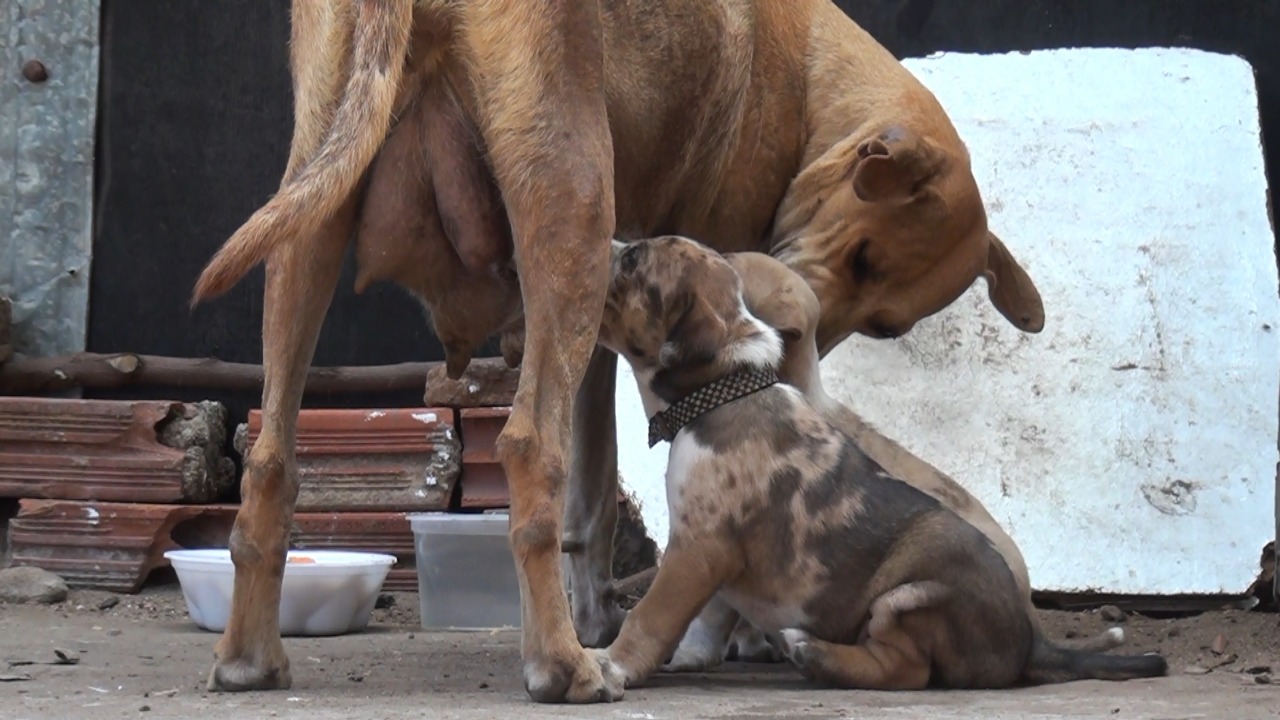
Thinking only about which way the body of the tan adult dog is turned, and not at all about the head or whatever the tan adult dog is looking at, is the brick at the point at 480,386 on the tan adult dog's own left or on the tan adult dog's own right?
on the tan adult dog's own left

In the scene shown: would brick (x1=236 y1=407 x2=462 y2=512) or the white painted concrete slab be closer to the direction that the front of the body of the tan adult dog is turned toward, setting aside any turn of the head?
the white painted concrete slab

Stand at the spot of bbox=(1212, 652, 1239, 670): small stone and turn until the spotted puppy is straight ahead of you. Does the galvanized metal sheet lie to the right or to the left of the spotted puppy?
right

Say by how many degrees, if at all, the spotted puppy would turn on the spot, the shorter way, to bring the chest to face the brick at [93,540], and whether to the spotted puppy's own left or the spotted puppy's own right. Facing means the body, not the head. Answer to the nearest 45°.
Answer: approximately 45° to the spotted puppy's own right

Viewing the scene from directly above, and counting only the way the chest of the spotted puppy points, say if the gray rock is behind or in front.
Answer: in front

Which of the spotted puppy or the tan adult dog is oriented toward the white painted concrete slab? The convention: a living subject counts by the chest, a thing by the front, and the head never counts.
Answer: the tan adult dog

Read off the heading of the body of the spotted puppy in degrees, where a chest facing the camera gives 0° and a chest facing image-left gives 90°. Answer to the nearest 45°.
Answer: approximately 90°

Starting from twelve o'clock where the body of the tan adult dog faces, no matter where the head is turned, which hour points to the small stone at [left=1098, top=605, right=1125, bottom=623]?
The small stone is roughly at 12 o'clock from the tan adult dog.

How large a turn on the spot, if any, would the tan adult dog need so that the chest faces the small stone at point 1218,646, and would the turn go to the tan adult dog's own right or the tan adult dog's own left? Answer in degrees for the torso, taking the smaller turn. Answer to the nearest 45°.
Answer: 0° — it already faces it

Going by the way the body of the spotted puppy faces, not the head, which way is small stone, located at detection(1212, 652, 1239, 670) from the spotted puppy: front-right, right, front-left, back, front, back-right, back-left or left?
back-right
